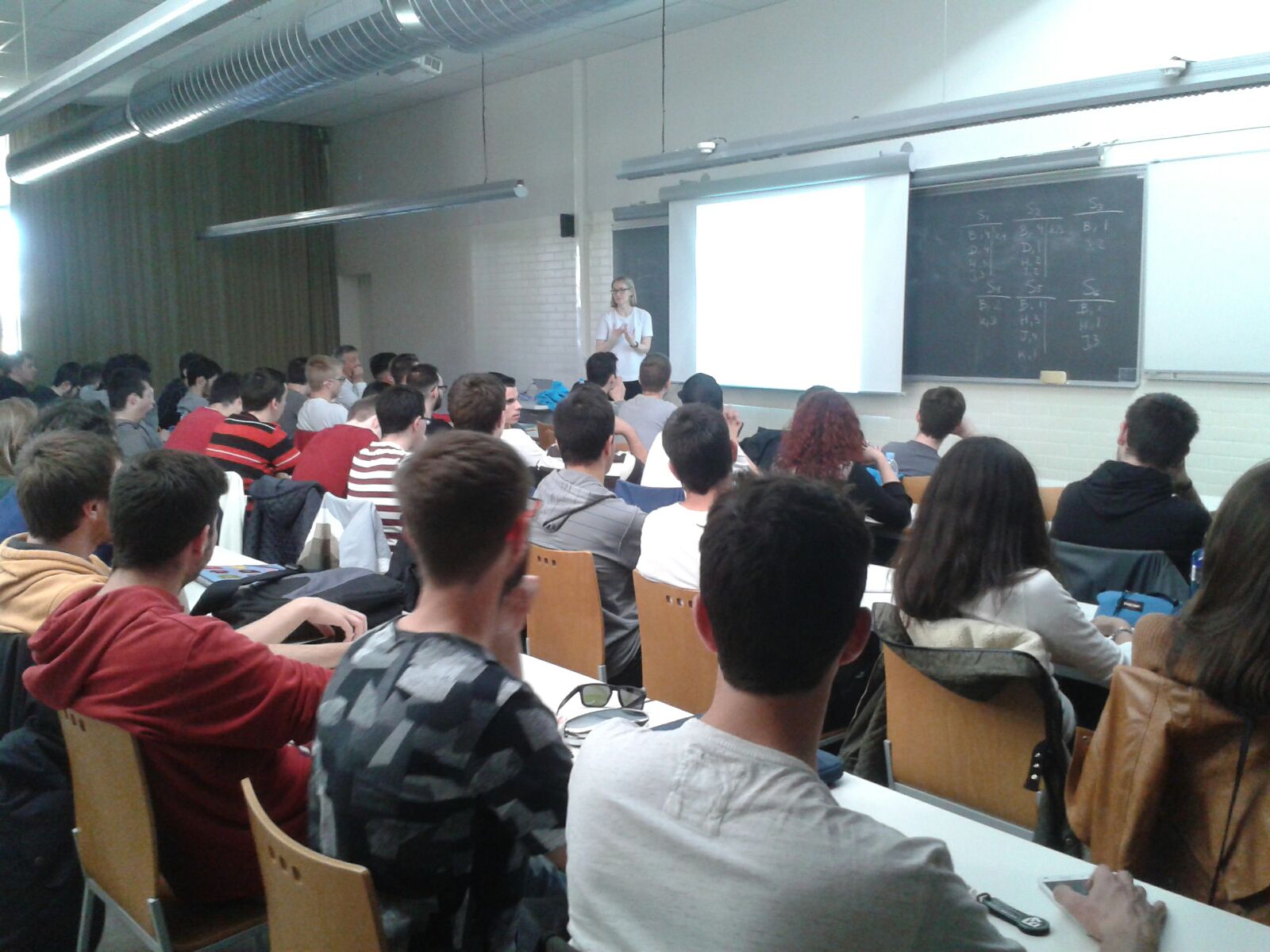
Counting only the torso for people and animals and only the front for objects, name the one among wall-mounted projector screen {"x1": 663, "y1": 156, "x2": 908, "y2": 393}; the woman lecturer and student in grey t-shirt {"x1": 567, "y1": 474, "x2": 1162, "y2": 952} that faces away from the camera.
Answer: the student in grey t-shirt

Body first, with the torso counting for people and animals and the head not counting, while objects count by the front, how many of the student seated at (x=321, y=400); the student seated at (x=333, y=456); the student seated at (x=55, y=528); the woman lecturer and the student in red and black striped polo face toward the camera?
1

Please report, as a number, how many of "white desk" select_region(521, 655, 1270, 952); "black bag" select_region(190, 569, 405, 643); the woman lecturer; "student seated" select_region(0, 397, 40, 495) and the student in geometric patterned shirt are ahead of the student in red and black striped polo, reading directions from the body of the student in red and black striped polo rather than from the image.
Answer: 1

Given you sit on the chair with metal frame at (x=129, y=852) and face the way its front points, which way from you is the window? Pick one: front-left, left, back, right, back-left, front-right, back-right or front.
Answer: front-left

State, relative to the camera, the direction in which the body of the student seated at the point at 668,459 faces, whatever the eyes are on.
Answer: away from the camera

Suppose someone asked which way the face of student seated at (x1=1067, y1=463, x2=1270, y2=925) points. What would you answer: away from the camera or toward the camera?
away from the camera

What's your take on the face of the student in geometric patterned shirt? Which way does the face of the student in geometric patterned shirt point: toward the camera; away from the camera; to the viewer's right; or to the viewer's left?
away from the camera

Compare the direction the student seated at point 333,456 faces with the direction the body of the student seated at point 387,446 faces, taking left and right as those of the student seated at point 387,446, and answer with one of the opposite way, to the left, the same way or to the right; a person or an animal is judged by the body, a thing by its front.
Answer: the same way

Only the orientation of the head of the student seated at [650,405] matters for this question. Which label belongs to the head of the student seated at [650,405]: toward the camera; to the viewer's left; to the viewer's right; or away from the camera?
away from the camera

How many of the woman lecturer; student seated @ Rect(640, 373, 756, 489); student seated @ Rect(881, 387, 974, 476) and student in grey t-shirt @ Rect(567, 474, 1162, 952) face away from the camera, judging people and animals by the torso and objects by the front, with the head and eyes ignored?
3

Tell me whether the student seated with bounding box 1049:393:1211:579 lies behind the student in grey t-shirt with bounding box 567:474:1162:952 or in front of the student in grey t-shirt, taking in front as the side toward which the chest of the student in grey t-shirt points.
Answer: in front

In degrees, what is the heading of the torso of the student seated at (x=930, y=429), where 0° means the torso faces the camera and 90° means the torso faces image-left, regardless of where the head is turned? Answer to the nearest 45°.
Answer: approximately 180°

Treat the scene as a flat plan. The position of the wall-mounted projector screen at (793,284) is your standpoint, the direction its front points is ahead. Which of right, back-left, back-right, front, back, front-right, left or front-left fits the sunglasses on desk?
front-left

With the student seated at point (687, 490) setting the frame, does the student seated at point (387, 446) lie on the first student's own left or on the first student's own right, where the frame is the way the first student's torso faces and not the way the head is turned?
on the first student's own left

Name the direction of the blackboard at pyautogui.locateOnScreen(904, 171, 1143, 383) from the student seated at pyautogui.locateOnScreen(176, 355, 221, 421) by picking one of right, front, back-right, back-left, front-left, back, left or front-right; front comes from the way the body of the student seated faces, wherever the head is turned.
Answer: right

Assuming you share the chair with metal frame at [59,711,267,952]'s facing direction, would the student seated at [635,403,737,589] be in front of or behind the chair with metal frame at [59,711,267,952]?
in front

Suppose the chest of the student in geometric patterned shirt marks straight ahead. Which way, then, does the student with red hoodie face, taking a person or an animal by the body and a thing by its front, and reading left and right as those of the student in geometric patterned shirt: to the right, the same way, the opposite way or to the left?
the same way

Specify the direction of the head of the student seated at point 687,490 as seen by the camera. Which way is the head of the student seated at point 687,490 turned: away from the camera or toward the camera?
away from the camera

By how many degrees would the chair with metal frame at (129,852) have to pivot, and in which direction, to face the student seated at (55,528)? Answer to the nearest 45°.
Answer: approximately 45° to its left

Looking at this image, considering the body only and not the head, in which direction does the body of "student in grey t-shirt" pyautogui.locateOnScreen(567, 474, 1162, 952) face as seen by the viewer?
away from the camera

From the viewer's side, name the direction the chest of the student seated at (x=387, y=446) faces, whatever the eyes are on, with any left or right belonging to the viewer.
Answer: facing away from the viewer and to the right of the viewer
